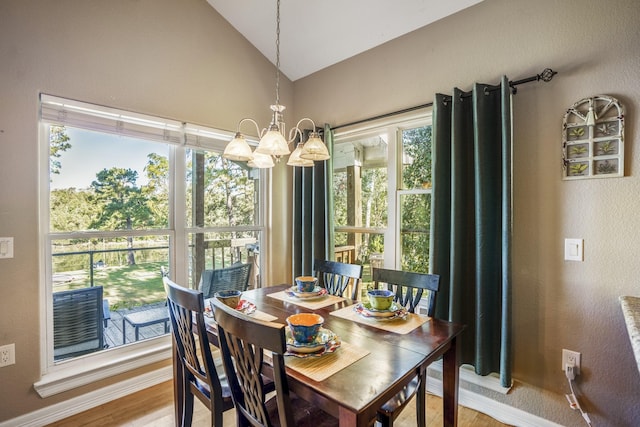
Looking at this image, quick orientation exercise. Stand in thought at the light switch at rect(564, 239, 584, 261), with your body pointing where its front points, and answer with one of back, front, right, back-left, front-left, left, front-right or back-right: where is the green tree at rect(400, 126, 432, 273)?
right

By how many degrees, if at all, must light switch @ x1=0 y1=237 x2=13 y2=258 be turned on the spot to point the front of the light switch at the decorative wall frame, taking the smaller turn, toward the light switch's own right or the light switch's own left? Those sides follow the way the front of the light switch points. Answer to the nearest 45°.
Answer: approximately 45° to the light switch's own left

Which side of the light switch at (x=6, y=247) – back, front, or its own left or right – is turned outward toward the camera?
front

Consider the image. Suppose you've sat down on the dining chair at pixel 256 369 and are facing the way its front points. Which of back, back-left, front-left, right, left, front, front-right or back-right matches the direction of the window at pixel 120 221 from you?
left

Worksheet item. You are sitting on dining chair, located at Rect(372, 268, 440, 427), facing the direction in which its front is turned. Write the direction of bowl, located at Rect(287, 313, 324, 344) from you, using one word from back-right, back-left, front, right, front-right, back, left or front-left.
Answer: front

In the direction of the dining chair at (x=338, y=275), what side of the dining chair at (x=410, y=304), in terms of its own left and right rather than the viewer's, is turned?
right

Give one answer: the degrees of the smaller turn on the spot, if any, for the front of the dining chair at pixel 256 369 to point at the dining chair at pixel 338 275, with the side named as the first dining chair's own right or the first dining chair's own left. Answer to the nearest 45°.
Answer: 0° — it already faces it

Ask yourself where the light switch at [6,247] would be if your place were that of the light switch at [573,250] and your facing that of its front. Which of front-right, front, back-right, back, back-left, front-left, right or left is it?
front-right

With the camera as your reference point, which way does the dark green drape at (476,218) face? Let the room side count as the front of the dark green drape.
facing the viewer and to the left of the viewer

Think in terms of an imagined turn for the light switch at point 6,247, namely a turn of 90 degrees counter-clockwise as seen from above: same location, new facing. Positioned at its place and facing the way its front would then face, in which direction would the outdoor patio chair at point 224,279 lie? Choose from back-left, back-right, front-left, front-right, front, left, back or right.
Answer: front
